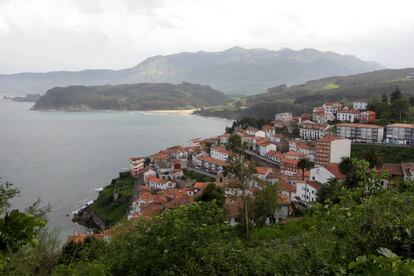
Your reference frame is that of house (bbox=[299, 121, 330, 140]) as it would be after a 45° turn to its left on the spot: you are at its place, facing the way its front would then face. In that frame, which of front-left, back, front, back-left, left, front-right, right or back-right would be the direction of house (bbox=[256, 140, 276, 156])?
front-right

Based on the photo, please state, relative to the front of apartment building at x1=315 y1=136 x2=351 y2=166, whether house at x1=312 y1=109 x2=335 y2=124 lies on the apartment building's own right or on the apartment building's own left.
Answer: on the apartment building's own right

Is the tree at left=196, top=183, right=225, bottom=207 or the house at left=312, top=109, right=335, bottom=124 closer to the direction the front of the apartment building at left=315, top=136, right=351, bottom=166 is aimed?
the tree

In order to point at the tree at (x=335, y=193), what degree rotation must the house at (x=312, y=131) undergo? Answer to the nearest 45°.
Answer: approximately 45° to its left

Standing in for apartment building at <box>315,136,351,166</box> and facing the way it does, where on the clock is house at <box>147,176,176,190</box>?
house at <box>147,176,176,190</box> is roughly at 1 o'clock from apartment building at <box>315,136,351,166</box>.

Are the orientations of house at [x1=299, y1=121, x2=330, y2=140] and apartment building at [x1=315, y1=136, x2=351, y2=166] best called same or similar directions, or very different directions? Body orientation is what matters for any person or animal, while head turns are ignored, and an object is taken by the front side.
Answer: same or similar directions

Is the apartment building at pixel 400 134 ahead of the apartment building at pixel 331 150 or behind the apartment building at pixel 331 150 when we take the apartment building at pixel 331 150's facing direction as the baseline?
behind

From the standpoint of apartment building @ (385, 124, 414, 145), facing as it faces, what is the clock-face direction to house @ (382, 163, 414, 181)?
house @ (382, 163, 414, 181) is roughly at 12 o'clock from apartment building @ (385, 124, 414, 145).

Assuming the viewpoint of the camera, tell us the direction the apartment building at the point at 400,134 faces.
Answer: facing the viewer

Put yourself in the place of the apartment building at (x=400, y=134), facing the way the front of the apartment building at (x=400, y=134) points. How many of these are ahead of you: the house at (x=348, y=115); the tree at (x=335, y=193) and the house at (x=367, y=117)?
1

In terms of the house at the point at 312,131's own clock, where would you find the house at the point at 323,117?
the house at the point at 323,117 is roughly at 5 o'clock from the house at the point at 312,131.

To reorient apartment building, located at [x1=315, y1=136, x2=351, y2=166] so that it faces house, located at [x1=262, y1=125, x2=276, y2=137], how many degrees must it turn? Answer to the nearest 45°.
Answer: approximately 90° to its right

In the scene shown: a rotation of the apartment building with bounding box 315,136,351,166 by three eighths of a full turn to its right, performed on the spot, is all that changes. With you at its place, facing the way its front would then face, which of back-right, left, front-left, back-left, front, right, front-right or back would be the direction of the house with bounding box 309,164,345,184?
back

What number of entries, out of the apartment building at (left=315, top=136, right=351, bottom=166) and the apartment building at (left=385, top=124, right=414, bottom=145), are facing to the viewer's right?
0

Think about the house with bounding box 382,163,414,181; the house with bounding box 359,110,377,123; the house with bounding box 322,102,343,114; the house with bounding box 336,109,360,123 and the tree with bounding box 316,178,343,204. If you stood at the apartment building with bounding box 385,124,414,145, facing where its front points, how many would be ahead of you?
2

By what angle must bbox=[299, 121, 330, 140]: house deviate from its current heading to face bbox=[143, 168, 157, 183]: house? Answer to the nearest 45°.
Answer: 0° — it already faces it

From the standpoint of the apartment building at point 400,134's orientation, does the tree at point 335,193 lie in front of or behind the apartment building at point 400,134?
in front

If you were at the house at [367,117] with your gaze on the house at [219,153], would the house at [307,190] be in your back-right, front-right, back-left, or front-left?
front-left
